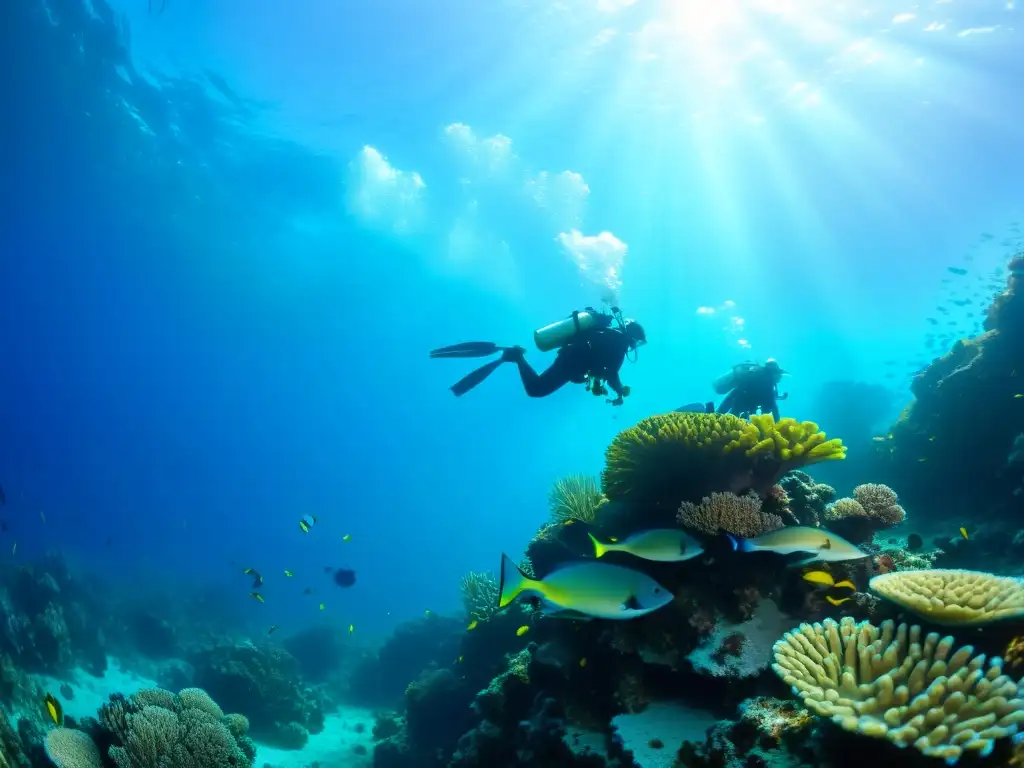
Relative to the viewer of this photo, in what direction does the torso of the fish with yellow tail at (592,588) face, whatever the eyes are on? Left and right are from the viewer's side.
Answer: facing to the right of the viewer

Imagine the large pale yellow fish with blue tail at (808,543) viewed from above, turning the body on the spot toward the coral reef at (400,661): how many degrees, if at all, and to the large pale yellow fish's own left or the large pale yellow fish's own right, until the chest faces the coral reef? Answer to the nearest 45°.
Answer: approximately 135° to the large pale yellow fish's own left

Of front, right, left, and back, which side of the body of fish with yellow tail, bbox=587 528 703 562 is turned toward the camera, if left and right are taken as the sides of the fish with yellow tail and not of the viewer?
right

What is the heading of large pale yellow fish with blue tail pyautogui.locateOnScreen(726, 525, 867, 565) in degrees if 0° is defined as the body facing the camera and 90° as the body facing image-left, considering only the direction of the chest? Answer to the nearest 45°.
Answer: approximately 270°

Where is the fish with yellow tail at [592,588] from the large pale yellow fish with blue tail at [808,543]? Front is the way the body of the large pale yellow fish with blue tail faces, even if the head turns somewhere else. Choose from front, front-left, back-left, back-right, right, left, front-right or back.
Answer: back-right
